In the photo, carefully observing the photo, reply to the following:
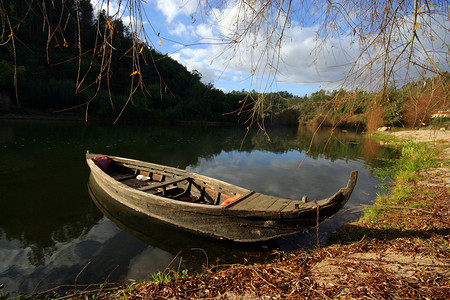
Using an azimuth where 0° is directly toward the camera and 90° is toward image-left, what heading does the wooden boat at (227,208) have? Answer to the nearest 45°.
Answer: approximately 315°
